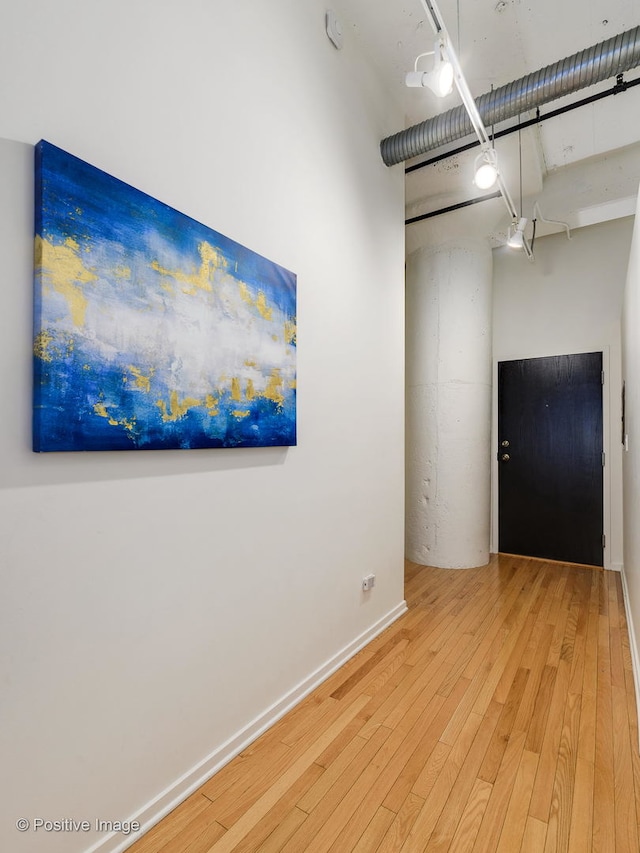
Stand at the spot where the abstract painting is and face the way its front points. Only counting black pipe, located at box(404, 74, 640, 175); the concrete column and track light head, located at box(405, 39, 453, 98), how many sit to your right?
0

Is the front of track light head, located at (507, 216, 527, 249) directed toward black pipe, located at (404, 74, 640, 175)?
no

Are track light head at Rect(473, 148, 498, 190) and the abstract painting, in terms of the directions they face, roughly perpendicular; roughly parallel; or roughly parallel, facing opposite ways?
roughly perpendicular

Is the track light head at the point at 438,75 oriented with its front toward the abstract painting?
no

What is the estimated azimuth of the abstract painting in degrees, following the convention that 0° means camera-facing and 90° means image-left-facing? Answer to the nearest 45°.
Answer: approximately 315°

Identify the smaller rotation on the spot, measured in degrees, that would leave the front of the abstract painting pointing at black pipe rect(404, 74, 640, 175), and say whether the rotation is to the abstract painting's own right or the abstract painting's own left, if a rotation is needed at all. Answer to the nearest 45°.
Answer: approximately 45° to the abstract painting's own left

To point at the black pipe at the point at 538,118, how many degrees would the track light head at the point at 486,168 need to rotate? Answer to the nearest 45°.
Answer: approximately 135° to its left

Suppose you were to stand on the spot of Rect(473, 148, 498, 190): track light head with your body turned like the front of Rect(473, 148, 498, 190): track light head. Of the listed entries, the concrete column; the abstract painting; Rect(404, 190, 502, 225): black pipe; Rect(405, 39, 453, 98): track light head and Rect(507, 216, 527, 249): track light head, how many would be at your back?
3

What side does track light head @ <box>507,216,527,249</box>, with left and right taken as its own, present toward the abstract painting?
front

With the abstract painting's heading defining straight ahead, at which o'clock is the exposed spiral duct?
The exposed spiral duct is roughly at 10 o'clock from the abstract painting.

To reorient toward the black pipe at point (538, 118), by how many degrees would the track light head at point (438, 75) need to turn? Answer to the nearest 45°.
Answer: approximately 90° to its left

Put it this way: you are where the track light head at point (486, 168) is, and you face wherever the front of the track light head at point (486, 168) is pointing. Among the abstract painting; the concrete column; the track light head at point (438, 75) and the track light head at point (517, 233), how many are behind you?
2

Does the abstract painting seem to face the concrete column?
no

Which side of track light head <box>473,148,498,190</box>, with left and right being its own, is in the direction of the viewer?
front

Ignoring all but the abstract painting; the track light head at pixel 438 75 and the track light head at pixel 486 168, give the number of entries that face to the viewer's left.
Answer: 0

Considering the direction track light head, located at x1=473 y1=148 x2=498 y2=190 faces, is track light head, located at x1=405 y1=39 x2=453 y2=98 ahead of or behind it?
ahead

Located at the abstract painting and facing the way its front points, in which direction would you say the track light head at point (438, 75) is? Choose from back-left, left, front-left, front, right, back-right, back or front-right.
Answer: front-left

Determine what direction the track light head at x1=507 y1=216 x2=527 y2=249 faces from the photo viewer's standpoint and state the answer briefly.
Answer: facing the viewer and to the left of the viewer

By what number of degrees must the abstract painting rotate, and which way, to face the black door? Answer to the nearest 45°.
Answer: approximately 90° to its left
